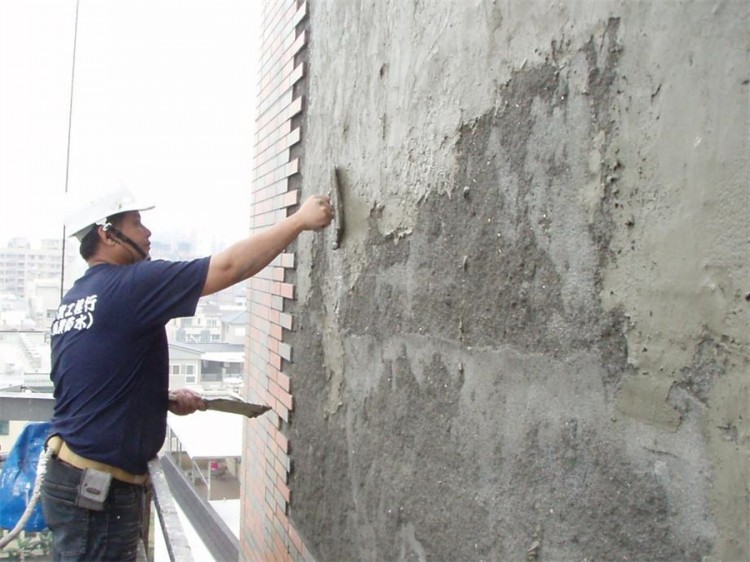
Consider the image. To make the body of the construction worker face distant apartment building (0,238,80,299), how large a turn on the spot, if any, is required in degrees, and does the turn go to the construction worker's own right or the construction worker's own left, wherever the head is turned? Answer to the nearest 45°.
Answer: approximately 45° to the construction worker's own left

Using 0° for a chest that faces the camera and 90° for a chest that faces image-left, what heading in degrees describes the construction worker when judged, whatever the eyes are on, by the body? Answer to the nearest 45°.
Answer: approximately 225°
